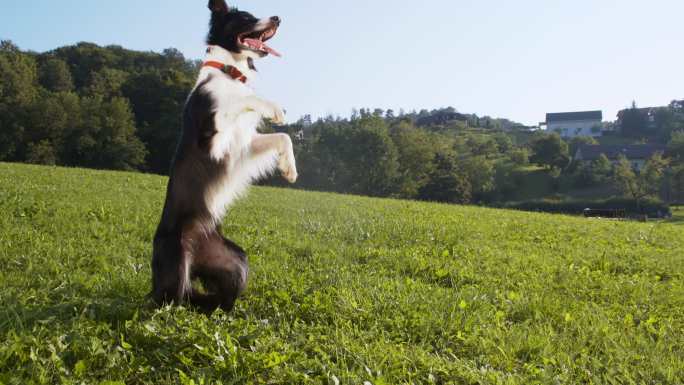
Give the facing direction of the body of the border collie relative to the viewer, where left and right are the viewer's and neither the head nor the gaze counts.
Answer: facing to the right of the viewer

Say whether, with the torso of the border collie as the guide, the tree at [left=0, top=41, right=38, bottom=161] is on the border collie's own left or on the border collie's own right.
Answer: on the border collie's own left
